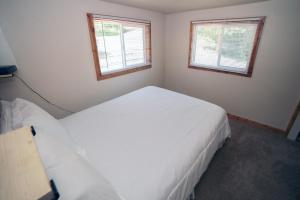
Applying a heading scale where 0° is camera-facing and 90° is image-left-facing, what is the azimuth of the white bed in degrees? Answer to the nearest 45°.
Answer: approximately 225°

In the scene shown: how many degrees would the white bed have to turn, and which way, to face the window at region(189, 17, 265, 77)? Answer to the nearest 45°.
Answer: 0° — it already faces it
